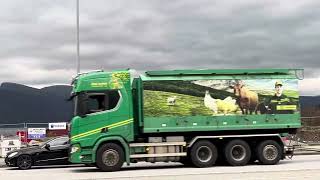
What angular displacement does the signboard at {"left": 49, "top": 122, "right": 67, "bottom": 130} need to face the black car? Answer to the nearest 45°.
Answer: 0° — it already faces it

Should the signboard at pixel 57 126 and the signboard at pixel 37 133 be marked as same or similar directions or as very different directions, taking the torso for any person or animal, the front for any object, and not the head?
same or similar directions

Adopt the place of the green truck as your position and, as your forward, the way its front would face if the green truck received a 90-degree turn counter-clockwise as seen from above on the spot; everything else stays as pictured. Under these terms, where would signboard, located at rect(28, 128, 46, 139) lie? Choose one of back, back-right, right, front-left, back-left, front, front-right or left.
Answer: back-right

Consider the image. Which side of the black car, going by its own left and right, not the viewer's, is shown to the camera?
left

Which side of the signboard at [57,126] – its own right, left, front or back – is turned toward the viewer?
front

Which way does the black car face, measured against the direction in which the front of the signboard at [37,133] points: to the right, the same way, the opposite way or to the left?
to the right

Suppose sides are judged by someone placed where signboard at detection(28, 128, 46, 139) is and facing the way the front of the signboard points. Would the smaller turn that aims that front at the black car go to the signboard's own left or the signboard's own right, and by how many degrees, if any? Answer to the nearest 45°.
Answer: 0° — it already faces it

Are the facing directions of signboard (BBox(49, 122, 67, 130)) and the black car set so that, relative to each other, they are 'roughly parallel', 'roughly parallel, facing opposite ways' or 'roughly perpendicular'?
roughly perpendicular

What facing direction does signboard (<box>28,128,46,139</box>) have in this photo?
toward the camera

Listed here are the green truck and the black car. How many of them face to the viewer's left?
2

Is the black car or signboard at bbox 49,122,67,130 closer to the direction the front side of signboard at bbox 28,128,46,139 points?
the black car

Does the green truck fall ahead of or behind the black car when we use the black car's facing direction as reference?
behind

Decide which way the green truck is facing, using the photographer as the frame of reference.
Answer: facing to the left of the viewer

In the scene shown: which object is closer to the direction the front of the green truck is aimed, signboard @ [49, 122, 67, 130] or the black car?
the black car

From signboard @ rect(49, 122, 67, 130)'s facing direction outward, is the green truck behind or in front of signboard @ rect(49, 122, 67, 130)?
in front
